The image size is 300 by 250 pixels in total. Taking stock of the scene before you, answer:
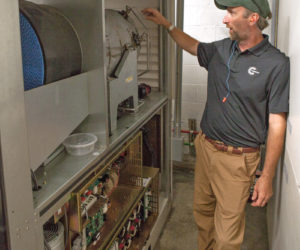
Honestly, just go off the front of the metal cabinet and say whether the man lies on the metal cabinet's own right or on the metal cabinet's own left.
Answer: on the metal cabinet's own left

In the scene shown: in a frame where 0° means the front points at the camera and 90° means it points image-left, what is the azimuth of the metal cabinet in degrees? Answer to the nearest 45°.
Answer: approximately 315°

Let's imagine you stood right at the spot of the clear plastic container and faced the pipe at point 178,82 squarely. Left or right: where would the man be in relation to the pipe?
right

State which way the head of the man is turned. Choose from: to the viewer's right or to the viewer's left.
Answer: to the viewer's left

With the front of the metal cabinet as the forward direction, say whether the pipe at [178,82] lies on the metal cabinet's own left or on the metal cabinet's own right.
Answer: on the metal cabinet's own left
